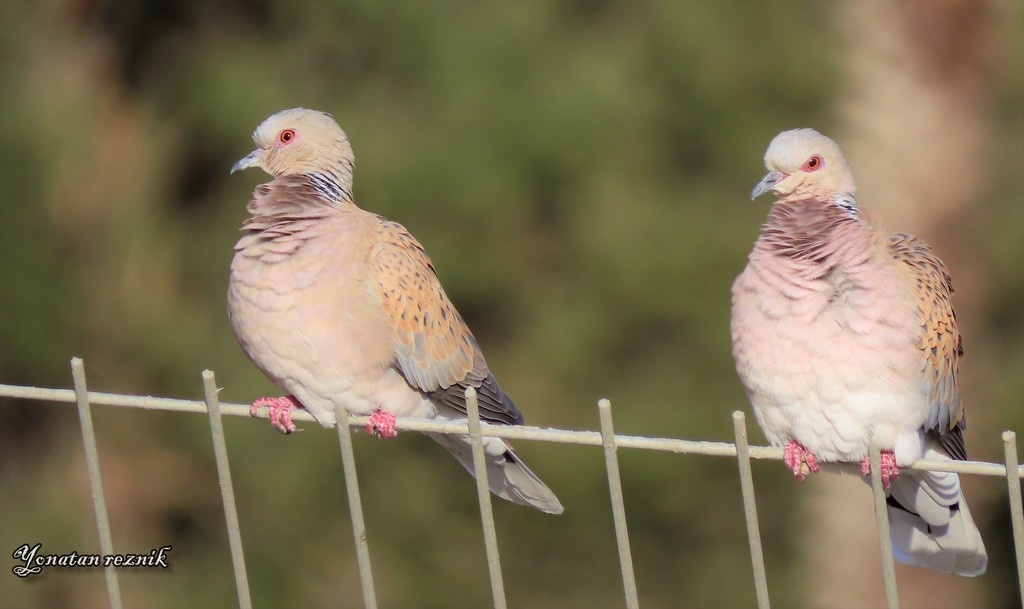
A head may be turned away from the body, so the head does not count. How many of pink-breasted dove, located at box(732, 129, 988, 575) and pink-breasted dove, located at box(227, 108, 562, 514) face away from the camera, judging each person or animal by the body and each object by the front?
0

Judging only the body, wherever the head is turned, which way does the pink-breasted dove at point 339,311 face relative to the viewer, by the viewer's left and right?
facing the viewer and to the left of the viewer

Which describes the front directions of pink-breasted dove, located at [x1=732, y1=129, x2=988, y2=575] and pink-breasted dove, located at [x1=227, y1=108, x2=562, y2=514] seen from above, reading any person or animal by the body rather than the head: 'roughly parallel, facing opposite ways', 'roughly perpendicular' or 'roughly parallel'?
roughly parallel
